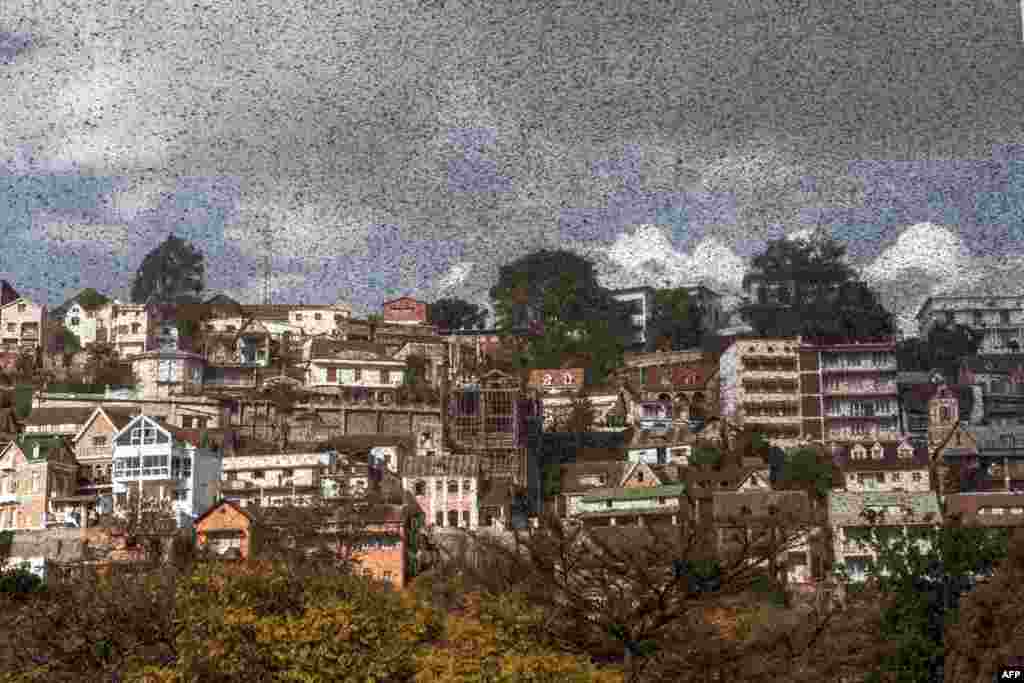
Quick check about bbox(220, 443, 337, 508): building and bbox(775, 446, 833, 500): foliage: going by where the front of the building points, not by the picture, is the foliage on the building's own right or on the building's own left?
on the building's own left

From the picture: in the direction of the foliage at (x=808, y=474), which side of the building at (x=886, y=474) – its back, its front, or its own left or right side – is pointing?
right

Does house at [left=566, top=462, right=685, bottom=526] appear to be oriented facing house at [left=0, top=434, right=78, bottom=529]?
no

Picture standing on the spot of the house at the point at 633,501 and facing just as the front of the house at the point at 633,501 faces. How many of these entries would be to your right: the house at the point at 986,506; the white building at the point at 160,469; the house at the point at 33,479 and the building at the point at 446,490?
3

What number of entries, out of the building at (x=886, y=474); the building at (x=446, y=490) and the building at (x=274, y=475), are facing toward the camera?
3

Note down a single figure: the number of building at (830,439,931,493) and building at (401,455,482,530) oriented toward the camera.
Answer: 2

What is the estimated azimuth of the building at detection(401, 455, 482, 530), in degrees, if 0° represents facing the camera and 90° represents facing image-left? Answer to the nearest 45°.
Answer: approximately 0°

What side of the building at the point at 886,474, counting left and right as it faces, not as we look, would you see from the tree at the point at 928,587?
front

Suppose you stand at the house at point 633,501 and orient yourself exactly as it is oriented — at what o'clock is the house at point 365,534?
the house at point 365,534 is roughly at 2 o'clock from the house at point 633,501.

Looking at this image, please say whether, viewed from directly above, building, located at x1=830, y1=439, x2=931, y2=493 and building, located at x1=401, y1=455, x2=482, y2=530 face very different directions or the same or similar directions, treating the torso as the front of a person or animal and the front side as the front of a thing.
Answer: same or similar directions

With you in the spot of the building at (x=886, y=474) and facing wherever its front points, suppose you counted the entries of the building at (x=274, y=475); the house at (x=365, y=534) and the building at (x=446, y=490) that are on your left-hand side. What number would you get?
0

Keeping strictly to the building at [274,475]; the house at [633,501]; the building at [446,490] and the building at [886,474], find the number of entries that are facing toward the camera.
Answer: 4

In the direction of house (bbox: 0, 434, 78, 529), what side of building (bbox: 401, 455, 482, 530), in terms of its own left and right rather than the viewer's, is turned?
right

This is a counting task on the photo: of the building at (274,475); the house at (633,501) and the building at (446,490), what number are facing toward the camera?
3

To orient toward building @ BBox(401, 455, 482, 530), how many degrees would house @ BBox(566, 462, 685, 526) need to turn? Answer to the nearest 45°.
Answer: approximately 90° to its right

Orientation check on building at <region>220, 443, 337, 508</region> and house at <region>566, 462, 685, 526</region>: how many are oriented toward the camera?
2

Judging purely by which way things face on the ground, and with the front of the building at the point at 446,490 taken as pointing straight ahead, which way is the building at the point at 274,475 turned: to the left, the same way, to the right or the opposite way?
the same way

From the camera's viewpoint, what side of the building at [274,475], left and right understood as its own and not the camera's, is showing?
front

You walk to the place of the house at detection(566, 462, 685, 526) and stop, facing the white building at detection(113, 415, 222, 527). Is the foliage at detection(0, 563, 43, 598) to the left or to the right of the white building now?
left
